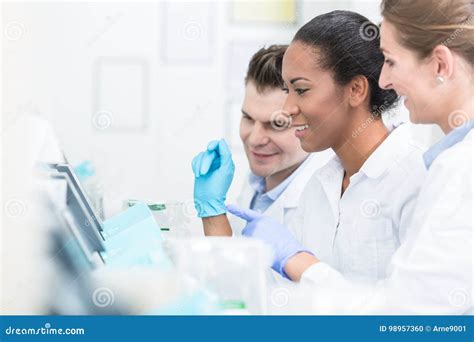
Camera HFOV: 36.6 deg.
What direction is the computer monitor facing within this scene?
to the viewer's right

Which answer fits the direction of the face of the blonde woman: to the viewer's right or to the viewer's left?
to the viewer's left

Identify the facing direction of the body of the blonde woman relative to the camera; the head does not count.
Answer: to the viewer's left
